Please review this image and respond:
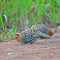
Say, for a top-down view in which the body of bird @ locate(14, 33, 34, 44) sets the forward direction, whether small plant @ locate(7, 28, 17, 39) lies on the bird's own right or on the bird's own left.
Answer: on the bird's own right

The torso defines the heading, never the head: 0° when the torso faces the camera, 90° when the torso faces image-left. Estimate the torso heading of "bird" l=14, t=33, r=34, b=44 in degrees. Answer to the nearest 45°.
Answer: approximately 90°
